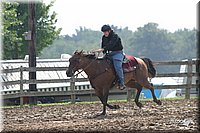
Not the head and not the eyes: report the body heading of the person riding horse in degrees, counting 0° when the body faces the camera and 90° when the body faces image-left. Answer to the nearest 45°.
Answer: approximately 45°

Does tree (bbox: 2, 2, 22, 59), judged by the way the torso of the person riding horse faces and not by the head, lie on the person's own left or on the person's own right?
on the person's own right

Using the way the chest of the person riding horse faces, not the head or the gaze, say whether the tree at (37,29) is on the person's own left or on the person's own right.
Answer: on the person's own right
